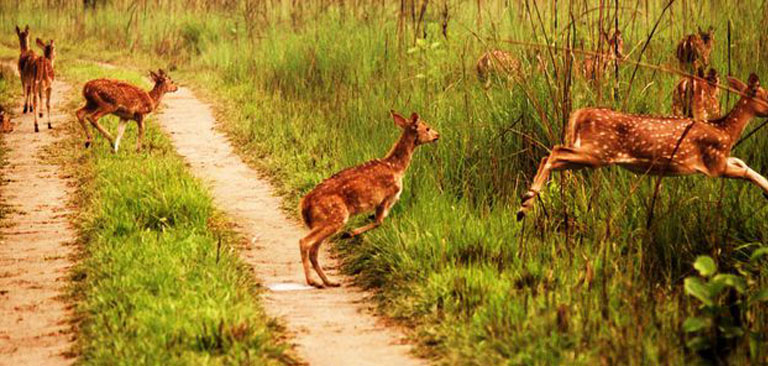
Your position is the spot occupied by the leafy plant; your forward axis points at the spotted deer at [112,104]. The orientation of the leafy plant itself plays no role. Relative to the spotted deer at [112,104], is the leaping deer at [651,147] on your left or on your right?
right

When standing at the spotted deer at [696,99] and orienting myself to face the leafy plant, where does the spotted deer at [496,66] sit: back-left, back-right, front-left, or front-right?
back-right

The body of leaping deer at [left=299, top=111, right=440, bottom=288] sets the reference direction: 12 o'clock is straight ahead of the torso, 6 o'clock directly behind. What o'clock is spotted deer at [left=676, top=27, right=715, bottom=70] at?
The spotted deer is roughly at 11 o'clock from the leaping deer.

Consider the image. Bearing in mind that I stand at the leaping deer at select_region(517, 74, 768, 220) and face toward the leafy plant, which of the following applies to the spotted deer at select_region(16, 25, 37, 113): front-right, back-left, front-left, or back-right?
back-right

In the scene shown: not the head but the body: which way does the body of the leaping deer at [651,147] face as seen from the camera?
to the viewer's right

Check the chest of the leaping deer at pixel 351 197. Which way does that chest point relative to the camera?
to the viewer's right

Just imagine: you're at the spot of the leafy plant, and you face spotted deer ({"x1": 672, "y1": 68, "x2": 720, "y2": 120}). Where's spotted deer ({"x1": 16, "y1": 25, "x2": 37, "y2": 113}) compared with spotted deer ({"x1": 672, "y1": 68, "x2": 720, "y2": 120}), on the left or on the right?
left

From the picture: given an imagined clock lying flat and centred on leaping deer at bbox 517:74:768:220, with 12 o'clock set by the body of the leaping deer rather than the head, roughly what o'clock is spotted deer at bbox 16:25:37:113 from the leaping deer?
The spotted deer is roughly at 7 o'clock from the leaping deer.

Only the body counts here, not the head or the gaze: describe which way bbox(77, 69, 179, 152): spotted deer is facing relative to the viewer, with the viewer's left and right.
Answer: facing to the right of the viewer
